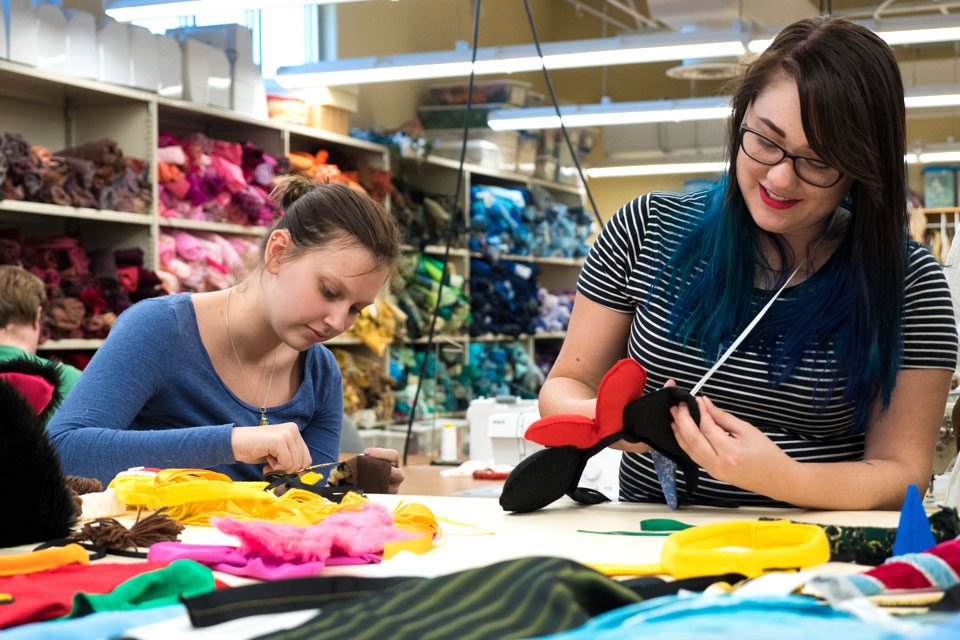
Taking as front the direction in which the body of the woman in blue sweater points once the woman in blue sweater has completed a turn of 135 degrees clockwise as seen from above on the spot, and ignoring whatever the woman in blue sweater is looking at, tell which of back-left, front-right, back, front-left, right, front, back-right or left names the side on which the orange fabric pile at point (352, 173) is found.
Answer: right

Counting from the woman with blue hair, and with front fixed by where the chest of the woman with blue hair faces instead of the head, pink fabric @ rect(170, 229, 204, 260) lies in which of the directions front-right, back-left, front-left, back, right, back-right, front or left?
back-right

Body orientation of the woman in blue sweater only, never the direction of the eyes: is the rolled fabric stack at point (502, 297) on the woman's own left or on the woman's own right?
on the woman's own left

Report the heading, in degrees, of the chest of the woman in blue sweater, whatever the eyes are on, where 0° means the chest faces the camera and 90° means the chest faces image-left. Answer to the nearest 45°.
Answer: approximately 315°

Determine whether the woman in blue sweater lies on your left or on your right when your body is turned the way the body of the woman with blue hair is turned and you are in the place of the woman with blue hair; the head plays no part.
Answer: on your right

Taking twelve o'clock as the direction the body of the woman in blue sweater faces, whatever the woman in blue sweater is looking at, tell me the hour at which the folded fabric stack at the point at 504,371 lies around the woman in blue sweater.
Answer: The folded fabric stack is roughly at 8 o'clock from the woman in blue sweater.

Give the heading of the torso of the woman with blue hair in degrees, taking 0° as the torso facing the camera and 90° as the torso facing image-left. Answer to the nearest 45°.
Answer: approximately 0°
